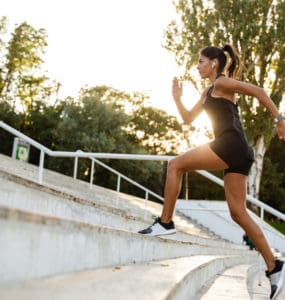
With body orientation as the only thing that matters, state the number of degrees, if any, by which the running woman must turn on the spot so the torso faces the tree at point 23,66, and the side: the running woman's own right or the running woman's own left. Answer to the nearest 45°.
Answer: approximately 45° to the running woman's own right

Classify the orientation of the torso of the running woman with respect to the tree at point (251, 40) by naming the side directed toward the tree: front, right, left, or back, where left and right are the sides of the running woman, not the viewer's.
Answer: right

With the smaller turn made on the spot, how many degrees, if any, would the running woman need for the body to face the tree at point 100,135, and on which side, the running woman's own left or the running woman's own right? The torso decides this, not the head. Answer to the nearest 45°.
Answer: approximately 90° to the running woman's own right

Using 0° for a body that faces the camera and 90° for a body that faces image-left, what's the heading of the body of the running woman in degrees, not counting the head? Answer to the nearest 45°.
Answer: approximately 90°
